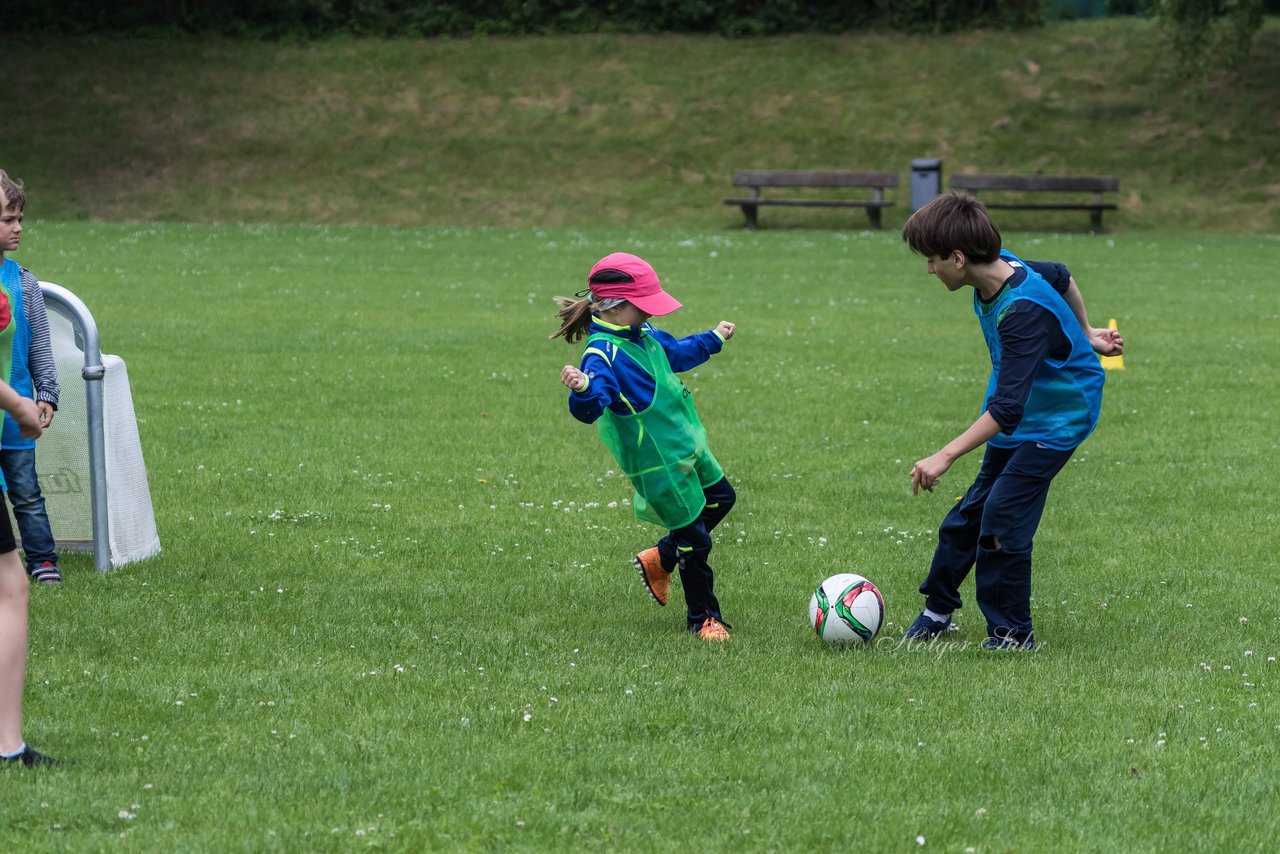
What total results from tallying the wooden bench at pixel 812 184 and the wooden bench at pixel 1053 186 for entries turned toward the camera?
2

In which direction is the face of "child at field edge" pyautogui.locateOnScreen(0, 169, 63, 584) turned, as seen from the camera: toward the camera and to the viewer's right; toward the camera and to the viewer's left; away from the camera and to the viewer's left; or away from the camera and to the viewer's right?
toward the camera and to the viewer's right

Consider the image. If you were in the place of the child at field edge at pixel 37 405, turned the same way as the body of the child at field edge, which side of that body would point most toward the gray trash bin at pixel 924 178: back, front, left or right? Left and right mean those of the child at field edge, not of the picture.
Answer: left

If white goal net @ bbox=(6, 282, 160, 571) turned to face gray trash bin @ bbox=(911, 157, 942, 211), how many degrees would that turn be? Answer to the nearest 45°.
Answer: approximately 180°

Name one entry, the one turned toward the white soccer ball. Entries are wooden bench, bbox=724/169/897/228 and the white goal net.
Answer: the wooden bench

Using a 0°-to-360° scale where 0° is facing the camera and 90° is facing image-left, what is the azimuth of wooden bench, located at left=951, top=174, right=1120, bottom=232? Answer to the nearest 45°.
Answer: approximately 0°

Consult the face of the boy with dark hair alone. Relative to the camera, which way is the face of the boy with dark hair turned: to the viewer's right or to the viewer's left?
to the viewer's left

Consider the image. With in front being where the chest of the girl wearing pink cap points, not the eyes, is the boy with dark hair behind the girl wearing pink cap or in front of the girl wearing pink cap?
in front
